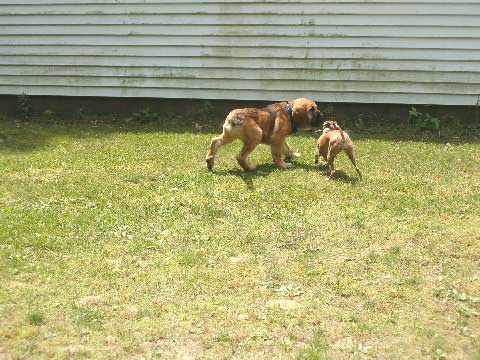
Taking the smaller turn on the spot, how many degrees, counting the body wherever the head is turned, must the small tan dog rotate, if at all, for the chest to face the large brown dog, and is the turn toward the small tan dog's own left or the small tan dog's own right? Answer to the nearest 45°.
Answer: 0° — it already faces it

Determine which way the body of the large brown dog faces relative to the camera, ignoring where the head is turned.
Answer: to the viewer's right

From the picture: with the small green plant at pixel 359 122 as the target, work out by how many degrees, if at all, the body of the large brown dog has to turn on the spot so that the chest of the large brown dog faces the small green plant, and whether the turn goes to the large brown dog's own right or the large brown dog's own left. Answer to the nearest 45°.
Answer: approximately 45° to the large brown dog's own left

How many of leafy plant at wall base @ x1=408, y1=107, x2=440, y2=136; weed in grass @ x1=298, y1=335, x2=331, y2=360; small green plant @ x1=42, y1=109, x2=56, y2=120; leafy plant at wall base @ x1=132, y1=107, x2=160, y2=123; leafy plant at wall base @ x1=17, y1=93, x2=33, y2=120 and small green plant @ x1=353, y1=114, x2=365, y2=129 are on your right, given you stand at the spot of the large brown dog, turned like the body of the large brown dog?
1

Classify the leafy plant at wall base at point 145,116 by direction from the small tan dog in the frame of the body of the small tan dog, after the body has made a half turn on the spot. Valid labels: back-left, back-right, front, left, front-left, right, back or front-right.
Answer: back

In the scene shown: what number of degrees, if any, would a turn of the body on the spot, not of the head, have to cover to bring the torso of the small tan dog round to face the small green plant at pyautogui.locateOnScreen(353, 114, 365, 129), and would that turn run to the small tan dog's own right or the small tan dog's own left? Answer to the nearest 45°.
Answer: approximately 45° to the small tan dog's own right

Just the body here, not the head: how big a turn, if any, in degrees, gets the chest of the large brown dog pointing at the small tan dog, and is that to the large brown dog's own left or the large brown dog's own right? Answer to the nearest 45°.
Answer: approximately 45° to the large brown dog's own right

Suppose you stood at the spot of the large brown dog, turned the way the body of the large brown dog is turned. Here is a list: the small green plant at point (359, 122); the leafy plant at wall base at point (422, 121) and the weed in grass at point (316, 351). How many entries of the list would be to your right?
1

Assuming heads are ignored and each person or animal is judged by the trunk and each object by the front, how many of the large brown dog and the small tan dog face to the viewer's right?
1

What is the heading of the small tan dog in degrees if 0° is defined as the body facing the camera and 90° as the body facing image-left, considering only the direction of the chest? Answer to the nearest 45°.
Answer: approximately 135°

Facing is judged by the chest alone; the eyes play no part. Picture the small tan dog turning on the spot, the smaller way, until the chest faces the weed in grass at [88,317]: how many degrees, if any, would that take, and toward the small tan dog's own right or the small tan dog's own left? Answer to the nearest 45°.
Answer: approximately 135° to the small tan dog's own left

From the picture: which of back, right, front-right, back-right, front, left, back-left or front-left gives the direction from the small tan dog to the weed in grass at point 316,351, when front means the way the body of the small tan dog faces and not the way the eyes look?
back-left

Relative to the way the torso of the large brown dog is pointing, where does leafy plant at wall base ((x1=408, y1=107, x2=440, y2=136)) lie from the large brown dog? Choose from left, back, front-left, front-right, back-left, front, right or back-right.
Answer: front-left
